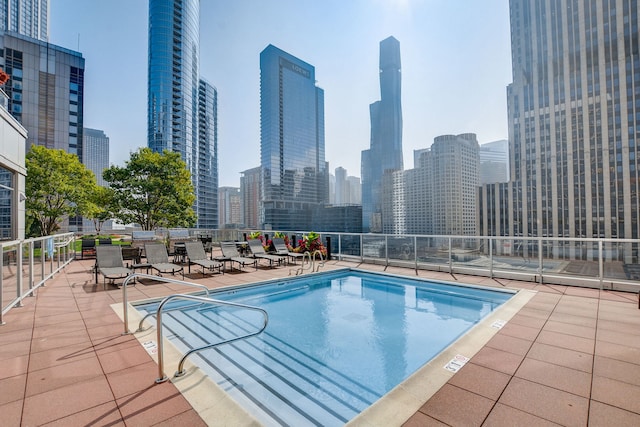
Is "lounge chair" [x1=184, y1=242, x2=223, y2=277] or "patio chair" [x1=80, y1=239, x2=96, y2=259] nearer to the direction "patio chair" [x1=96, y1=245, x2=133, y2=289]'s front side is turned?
the lounge chair

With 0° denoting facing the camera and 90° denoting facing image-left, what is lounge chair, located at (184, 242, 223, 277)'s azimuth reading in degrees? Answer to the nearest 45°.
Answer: approximately 315°

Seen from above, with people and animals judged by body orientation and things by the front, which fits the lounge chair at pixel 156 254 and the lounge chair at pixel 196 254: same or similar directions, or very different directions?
same or similar directions

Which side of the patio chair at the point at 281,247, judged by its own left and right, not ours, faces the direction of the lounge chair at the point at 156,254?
right

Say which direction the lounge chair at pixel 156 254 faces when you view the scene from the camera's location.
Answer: facing the viewer and to the right of the viewer

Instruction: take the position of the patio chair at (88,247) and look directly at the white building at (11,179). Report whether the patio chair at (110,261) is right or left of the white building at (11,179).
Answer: left

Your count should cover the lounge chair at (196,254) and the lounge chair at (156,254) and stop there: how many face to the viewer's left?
0

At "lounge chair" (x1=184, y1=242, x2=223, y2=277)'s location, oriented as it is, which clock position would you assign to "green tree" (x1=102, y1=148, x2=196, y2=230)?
The green tree is roughly at 7 o'clock from the lounge chair.

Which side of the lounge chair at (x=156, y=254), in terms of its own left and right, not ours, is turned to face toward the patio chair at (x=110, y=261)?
right

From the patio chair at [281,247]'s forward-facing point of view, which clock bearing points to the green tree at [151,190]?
The green tree is roughly at 6 o'clock from the patio chair.

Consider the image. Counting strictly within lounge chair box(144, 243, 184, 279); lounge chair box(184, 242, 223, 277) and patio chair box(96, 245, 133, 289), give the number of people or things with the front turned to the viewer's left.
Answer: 0

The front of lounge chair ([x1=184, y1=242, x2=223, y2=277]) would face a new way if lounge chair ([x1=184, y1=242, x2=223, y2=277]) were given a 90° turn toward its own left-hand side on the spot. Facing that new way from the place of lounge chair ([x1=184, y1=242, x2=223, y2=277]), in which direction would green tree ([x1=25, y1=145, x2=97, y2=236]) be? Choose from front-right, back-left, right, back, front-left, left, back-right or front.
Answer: left

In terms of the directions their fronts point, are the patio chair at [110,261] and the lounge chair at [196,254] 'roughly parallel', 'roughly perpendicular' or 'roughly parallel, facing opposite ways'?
roughly parallel
